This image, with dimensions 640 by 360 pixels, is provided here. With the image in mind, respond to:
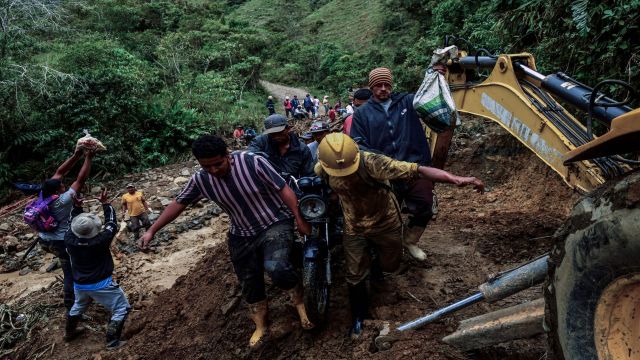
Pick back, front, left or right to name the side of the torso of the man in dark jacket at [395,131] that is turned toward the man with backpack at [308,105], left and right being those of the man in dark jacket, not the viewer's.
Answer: back

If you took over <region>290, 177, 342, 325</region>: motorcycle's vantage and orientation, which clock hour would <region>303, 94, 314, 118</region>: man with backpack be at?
The man with backpack is roughly at 6 o'clock from the motorcycle.

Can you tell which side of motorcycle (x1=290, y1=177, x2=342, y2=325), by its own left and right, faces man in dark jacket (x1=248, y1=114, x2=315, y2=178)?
back

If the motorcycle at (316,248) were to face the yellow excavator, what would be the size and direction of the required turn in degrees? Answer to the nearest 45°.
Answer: approximately 45° to its left

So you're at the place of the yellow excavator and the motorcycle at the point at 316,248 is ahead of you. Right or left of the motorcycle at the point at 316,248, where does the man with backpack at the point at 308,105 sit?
right

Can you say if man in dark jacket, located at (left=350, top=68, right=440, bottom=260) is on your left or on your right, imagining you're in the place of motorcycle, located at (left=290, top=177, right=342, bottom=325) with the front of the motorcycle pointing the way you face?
on your left

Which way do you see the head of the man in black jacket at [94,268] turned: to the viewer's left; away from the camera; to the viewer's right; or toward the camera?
away from the camera
